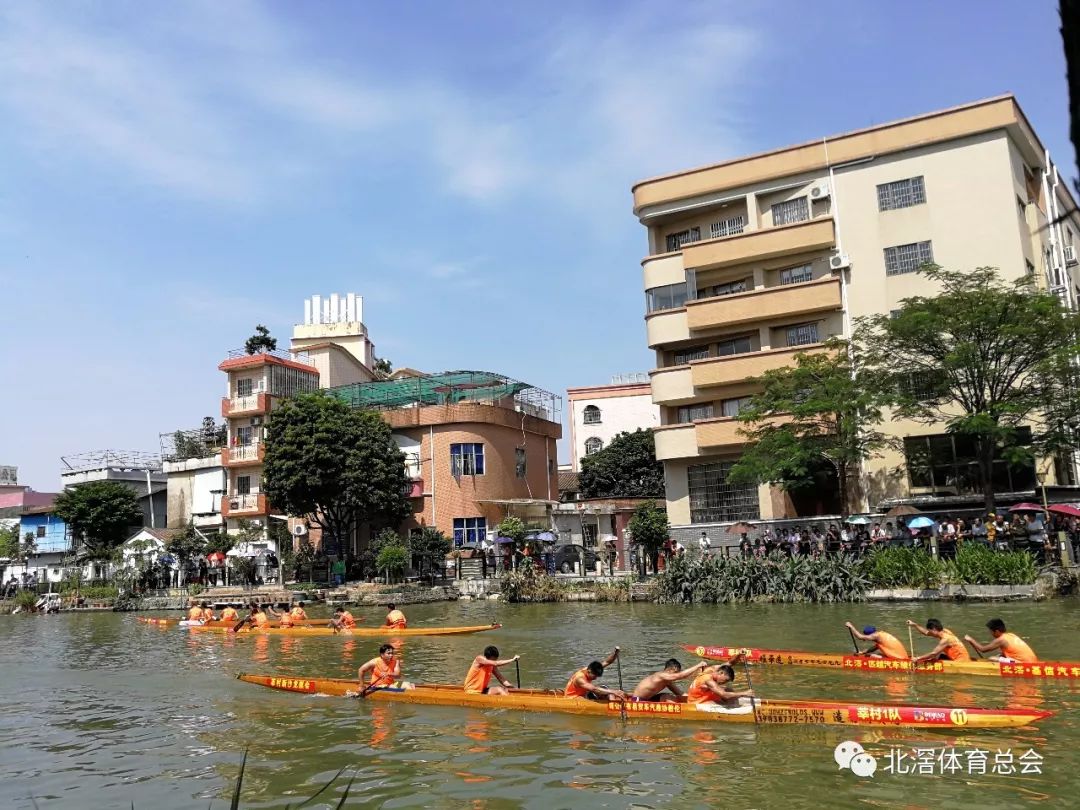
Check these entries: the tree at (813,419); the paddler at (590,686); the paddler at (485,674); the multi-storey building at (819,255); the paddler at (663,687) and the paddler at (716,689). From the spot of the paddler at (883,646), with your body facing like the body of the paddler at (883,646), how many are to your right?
2

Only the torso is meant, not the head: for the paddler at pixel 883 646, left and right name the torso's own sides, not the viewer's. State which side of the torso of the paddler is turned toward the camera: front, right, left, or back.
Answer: left

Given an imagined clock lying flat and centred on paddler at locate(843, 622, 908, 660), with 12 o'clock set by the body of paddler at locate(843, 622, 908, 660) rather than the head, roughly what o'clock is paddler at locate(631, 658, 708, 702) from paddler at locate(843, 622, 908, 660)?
paddler at locate(631, 658, 708, 702) is roughly at 10 o'clock from paddler at locate(843, 622, 908, 660).

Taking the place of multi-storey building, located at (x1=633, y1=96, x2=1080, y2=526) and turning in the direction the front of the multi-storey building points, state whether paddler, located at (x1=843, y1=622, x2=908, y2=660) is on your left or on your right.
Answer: on your left

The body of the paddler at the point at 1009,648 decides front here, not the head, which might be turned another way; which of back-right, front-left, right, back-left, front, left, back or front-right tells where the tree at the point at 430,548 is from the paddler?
front-right

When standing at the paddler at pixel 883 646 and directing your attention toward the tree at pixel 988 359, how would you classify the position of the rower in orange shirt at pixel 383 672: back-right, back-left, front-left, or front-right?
back-left

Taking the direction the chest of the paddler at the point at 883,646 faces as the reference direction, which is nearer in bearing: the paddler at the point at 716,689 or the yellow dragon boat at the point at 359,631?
the yellow dragon boat

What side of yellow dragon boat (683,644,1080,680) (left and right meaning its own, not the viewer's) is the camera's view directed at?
left
